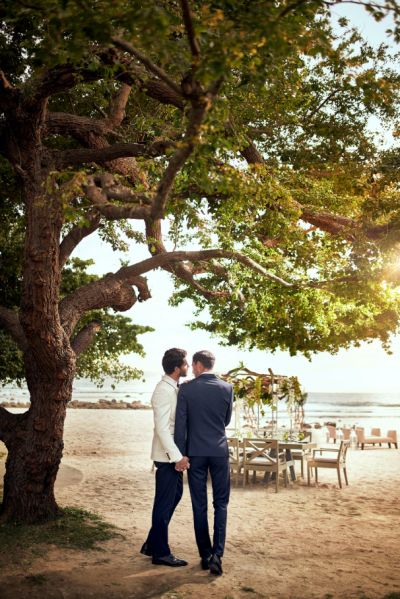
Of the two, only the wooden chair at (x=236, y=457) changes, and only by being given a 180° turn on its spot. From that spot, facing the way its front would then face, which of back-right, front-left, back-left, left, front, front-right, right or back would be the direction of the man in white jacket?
front-left

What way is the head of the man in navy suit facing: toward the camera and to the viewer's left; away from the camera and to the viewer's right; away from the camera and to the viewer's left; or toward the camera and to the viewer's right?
away from the camera and to the viewer's left

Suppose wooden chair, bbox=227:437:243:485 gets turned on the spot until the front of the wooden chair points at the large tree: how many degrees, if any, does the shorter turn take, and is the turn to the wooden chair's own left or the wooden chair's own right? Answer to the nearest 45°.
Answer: approximately 135° to the wooden chair's own right

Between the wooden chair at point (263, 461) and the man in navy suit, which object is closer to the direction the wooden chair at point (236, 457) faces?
the wooden chair

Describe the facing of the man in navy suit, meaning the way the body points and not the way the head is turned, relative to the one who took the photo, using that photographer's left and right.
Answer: facing away from the viewer

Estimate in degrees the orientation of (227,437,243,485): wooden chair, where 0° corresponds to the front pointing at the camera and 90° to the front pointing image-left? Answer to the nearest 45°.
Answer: approximately 225°

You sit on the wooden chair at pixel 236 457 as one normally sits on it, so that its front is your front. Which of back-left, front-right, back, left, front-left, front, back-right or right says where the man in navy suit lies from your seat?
back-right

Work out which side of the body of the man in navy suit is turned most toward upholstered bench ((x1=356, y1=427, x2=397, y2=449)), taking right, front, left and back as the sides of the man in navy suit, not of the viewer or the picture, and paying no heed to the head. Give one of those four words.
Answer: front
